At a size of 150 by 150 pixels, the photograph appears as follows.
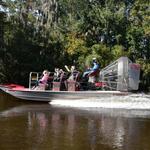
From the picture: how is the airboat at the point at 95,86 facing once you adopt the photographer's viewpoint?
facing to the left of the viewer
